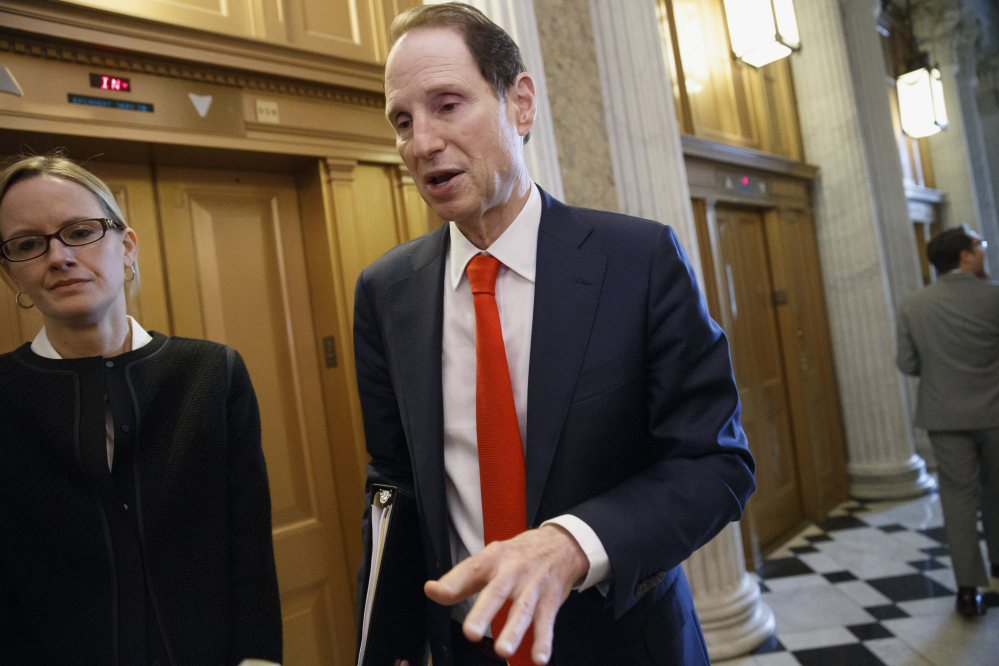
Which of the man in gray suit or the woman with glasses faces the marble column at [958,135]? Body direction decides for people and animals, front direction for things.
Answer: the man in gray suit

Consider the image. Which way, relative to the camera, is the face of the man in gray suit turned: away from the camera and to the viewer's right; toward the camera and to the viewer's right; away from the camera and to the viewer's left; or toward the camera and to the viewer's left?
away from the camera and to the viewer's right

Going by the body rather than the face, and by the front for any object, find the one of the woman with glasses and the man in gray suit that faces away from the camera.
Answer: the man in gray suit

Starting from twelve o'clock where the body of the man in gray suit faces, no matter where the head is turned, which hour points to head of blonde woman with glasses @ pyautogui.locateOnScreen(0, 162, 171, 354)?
The head of blonde woman with glasses is roughly at 7 o'clock from the man in gray suit.

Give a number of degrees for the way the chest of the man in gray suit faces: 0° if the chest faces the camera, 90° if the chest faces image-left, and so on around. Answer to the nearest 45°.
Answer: approximately 180°

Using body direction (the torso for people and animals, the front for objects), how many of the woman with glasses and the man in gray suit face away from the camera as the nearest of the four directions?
1

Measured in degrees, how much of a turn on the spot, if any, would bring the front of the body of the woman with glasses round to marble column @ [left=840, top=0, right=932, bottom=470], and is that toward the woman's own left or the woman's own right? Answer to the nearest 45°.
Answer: approximately 90° to the woman's own left

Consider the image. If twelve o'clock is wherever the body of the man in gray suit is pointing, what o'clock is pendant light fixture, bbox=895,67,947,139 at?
The pendant light fixture is roughly at 12 o'clock from the man in gray suit.

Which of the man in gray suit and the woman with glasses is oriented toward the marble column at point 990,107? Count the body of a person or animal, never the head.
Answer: the man in gray suit

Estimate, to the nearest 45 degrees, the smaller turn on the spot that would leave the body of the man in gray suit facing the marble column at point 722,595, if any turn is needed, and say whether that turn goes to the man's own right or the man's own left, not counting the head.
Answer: approximately 135° to the man's own left

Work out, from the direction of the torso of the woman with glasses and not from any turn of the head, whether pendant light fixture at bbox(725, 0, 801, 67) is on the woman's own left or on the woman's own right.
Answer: on the woman's own left

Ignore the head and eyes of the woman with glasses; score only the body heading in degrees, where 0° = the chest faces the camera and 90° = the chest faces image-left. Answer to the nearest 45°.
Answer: approximately 0°

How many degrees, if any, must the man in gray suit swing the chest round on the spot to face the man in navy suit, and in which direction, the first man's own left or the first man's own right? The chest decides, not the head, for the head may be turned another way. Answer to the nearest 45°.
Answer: approximately 180°
